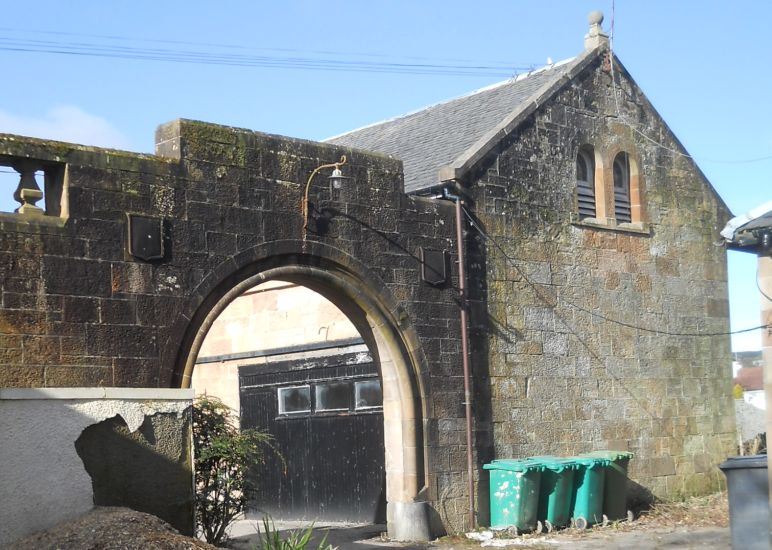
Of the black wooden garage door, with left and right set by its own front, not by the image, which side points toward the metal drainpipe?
left

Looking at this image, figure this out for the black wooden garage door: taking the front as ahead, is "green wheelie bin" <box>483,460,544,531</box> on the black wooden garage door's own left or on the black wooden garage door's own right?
on the black wooden garage door's own left

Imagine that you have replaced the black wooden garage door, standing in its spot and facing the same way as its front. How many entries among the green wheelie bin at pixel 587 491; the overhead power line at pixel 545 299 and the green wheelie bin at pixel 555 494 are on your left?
3

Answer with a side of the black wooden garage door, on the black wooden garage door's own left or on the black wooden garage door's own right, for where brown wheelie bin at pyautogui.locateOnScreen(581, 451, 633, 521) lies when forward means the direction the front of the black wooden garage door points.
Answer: on the black wooden garage door's own left

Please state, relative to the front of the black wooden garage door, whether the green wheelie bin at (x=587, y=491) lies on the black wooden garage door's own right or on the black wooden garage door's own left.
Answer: on the black wooden garage door's own left

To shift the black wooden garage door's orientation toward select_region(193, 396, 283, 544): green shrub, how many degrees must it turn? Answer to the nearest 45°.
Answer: approximately 45° to its left

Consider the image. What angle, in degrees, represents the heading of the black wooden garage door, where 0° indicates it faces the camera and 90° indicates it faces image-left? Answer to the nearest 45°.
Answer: approximately 45°

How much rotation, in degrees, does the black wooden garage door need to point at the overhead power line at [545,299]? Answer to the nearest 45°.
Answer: approximately 90° to its left

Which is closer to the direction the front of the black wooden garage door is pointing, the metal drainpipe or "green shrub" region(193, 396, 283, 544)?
the green shrub
